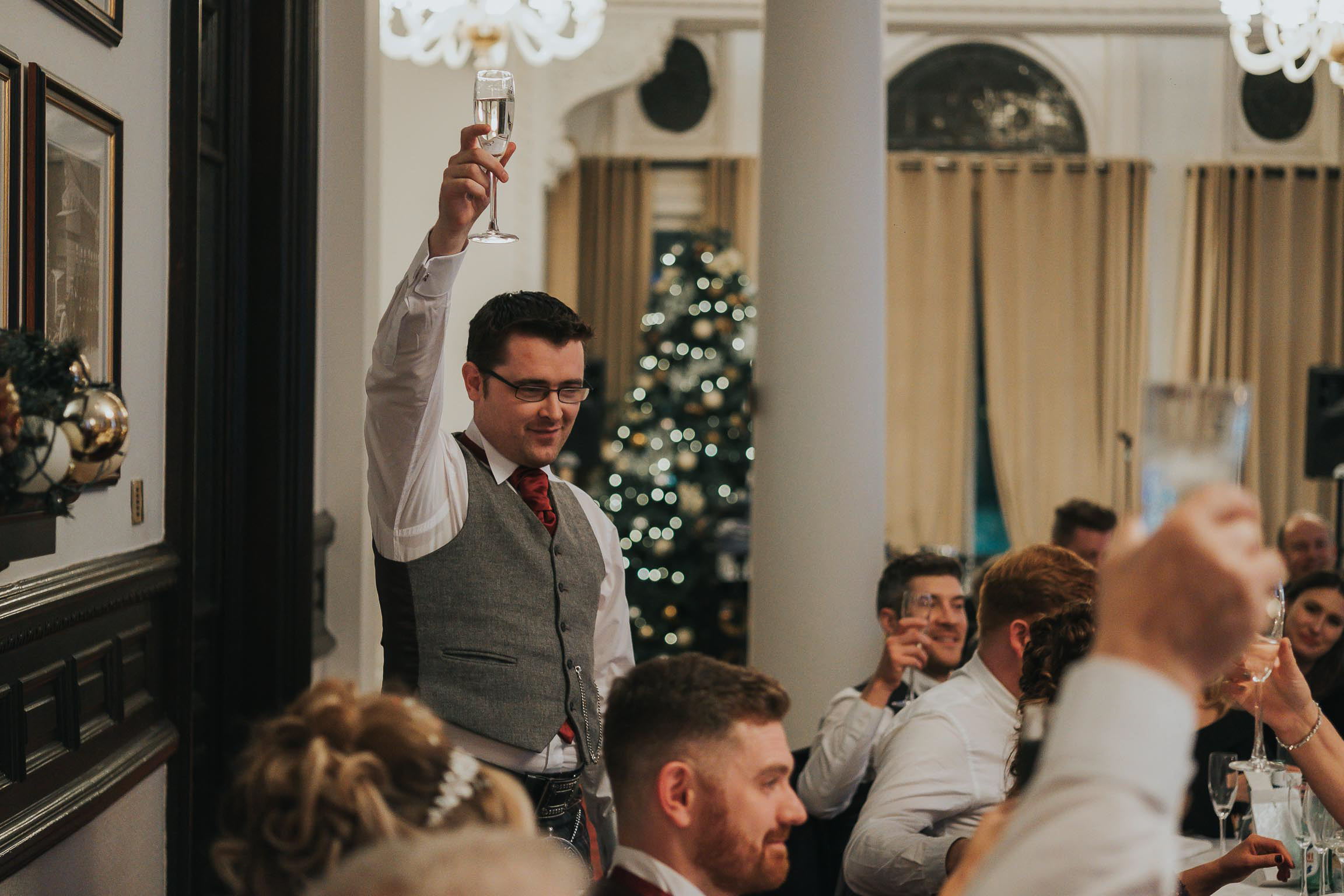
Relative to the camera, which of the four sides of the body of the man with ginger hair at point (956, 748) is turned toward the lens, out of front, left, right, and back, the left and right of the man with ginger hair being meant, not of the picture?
right

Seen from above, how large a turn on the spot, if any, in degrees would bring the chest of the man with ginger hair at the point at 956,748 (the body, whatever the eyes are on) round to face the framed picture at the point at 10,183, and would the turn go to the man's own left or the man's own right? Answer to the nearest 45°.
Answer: approximately 135° to the man's own right

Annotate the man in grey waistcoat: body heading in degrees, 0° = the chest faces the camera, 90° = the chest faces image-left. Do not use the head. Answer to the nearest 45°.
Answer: approximately 315°

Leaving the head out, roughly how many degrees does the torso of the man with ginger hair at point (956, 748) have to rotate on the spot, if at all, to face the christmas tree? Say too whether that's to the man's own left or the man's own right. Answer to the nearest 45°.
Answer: approximately 90° to the man's own left

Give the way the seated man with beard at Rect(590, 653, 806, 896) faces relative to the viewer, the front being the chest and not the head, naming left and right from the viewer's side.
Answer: facing to the right of the viewer

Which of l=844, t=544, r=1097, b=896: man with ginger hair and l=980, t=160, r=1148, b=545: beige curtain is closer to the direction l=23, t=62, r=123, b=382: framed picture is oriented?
the man with ginger hair

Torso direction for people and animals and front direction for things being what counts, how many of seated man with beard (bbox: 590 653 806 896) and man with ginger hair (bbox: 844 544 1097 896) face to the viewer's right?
2
